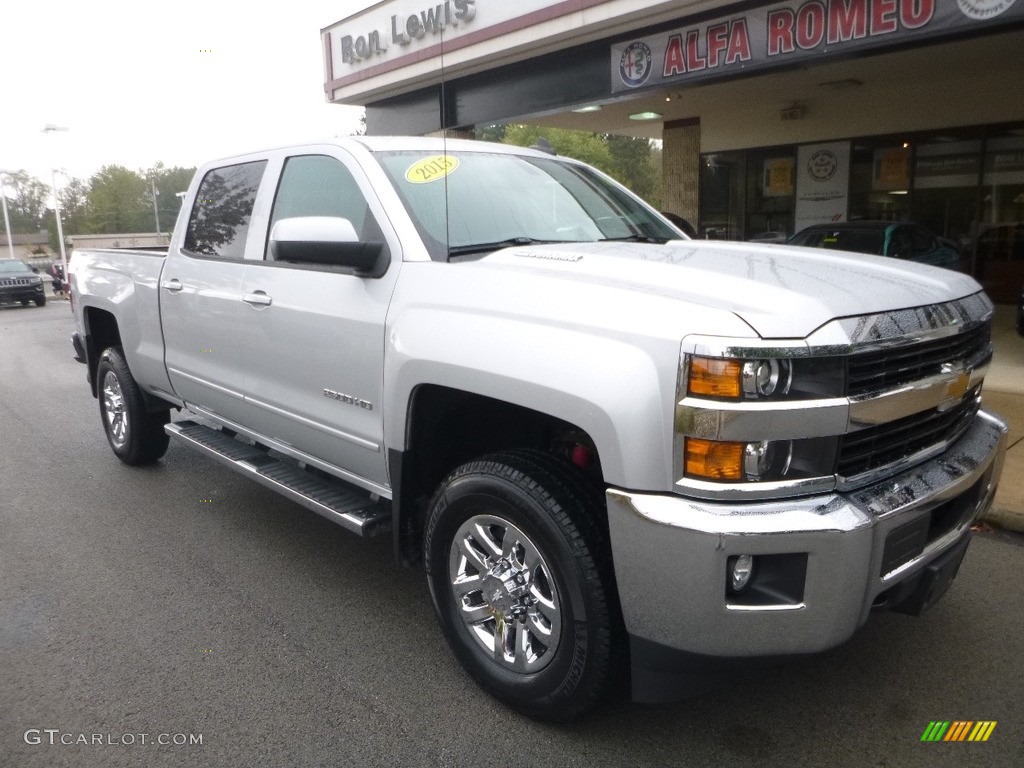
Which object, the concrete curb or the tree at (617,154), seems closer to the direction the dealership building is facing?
the concrete curb

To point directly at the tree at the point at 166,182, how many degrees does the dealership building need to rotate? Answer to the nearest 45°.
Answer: approximately 90° to its right

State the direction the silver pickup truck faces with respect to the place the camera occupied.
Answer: facing the viewer and to the right of the viewer

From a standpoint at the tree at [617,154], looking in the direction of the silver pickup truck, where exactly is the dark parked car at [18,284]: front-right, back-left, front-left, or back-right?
front-right

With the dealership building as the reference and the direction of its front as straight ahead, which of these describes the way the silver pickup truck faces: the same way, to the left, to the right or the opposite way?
to the left

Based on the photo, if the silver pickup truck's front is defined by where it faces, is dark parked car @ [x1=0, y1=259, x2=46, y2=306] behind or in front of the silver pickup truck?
behind

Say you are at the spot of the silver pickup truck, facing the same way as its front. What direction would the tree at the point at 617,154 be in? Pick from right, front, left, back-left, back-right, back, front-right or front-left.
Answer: back-left

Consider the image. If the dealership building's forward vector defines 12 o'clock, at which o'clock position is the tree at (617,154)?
The tree is roughly at 4 o'clock from the dealership building.

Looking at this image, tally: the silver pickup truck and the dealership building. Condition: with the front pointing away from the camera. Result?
0

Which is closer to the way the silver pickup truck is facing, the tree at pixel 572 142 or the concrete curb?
the concrete curb

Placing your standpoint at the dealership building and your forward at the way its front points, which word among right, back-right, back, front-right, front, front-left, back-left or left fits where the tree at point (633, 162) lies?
back-right

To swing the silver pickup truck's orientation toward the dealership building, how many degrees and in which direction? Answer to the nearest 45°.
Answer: approximately 135° to its left

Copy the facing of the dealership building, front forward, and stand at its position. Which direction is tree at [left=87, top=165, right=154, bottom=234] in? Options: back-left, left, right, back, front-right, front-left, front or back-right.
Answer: right

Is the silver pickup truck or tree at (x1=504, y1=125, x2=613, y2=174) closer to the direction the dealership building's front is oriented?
the silver pickup truck

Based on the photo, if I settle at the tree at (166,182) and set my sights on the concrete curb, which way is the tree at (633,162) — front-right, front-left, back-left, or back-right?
front-left

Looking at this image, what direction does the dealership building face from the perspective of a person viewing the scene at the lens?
facing the viewer and to the left of the viewer

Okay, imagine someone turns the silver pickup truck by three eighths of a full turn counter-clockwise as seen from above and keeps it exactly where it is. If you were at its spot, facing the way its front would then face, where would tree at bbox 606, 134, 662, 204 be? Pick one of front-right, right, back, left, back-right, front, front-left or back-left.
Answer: front
